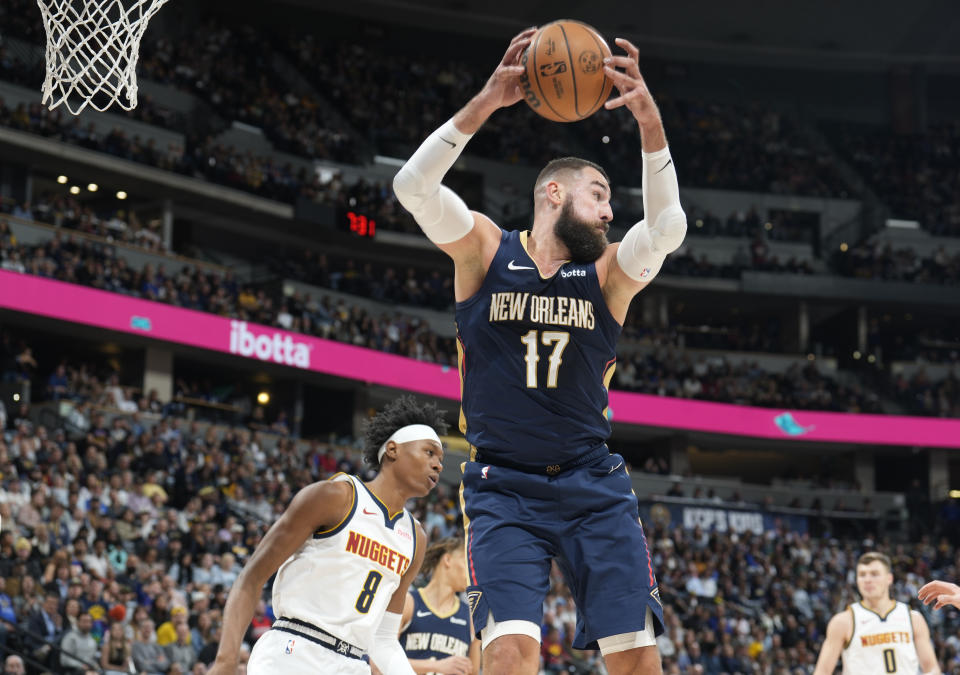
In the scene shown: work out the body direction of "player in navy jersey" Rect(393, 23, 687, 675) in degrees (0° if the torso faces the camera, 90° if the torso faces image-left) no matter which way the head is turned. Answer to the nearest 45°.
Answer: approximately 0°

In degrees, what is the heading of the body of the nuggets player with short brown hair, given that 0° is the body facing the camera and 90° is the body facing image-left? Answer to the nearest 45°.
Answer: approximately 0°

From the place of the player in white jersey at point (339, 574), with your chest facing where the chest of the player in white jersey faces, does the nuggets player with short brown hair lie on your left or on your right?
on your left

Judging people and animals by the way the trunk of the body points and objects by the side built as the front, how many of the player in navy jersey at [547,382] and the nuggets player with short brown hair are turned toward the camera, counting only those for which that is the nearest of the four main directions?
2

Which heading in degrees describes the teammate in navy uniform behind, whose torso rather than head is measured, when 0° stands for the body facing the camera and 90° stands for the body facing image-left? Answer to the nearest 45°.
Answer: approximately 315°

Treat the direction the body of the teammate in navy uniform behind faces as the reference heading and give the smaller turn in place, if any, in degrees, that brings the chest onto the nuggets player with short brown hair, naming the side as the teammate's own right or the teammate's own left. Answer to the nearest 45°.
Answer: approximately 45° to the teammate's own left

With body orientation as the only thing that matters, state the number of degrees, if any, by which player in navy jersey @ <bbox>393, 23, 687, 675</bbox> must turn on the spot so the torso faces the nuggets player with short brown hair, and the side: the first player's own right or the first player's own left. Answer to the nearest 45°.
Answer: approximately 135° to the first player's own left

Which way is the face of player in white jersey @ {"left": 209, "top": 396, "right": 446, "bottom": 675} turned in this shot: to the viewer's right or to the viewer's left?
to the viewer's right
